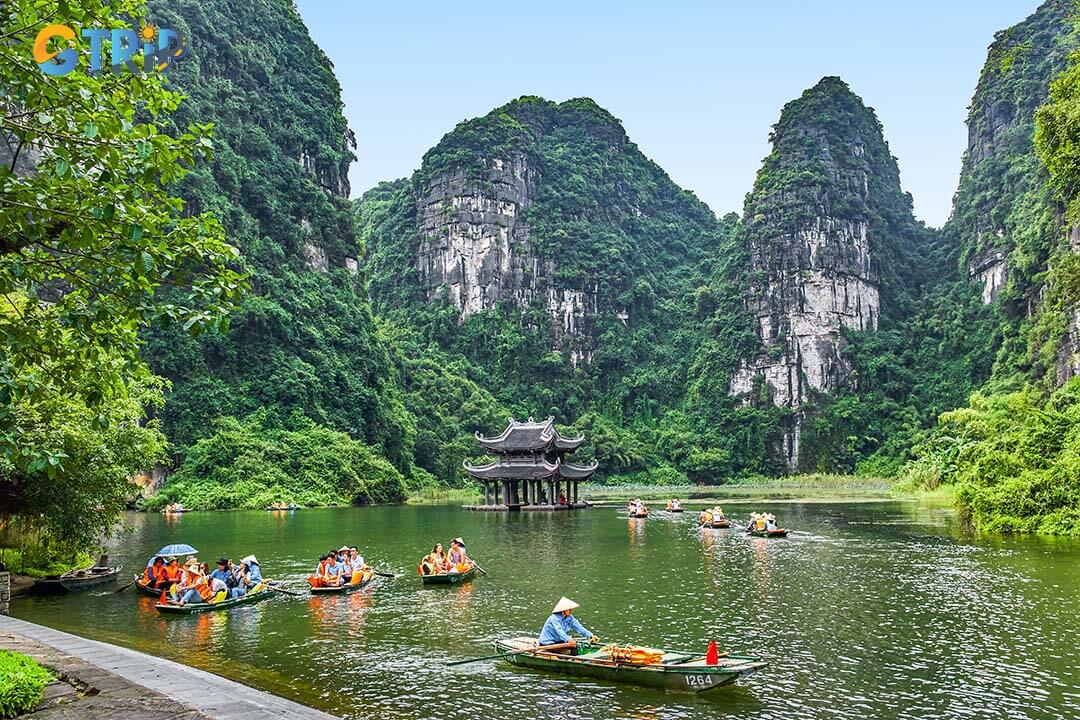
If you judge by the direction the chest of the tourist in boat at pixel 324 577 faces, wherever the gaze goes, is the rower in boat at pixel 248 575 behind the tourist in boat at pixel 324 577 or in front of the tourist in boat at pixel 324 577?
in front

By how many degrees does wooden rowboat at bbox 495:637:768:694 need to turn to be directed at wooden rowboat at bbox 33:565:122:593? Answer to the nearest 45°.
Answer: approximately 180°

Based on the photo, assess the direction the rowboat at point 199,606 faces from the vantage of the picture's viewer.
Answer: facing to the left of the viewer

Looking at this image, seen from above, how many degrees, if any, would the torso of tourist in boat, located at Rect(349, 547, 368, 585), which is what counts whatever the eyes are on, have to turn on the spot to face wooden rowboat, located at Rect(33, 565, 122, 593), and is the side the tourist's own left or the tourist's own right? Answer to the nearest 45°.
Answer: approximately 45° to the tourist's own right

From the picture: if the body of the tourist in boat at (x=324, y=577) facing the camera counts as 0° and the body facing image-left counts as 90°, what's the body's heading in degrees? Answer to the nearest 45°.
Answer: approximately 45°

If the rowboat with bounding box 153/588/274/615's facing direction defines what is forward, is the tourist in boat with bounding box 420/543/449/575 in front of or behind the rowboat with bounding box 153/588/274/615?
behind

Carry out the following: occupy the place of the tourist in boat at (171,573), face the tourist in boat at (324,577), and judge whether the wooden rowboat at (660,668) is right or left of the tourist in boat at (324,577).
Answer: right

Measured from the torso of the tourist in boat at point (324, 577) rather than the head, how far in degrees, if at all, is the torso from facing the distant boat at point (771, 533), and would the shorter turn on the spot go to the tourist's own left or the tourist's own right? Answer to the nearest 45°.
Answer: approximately 180°

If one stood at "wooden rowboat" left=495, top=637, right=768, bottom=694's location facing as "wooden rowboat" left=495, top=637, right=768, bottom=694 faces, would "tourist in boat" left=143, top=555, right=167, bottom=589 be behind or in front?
behind

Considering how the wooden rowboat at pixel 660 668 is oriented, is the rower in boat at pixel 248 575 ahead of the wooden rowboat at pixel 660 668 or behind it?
behind

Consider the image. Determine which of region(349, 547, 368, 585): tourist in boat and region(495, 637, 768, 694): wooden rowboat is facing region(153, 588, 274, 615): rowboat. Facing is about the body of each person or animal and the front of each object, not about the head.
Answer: the tourist in boat

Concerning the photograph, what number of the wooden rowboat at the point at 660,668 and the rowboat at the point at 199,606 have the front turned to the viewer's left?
1

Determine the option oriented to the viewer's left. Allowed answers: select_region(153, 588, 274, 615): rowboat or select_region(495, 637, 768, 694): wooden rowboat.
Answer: the rowboat

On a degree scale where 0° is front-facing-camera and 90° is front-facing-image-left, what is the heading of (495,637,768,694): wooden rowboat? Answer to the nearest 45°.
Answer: approximately 315°

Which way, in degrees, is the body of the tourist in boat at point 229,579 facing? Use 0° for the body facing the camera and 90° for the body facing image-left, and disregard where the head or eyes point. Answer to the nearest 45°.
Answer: approximately 45°
